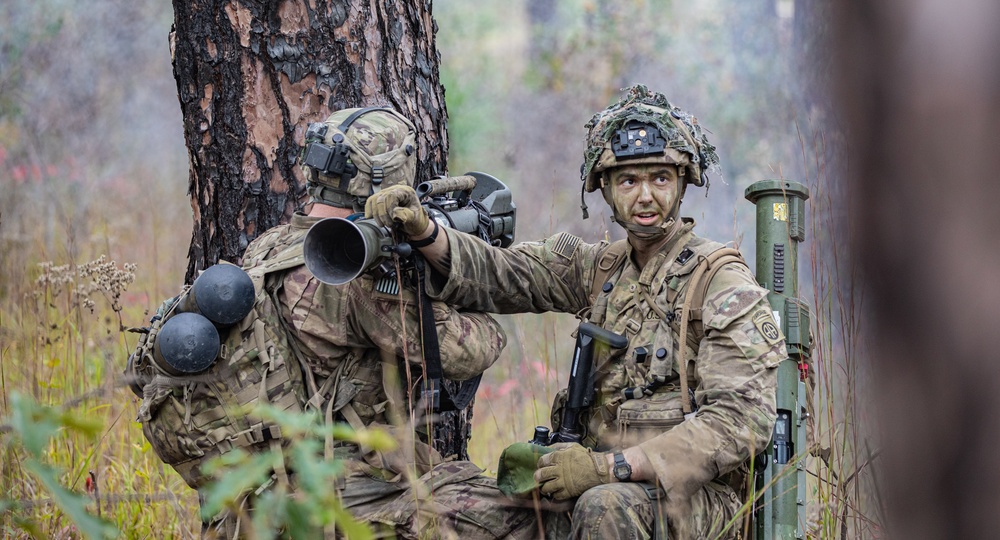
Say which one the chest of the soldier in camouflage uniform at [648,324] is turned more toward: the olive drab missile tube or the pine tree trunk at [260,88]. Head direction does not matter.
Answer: the pine tree trunk

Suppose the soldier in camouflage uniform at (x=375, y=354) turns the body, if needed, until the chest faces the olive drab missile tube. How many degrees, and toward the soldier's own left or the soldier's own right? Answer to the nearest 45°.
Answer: approximately 45° to the soldier's own right

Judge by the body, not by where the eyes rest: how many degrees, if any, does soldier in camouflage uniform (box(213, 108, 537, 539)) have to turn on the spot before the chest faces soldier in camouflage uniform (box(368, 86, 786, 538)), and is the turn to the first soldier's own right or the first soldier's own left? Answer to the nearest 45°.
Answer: approximately 45° to the first soldier's own right

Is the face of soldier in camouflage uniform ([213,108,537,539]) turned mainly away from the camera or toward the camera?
away from the camera

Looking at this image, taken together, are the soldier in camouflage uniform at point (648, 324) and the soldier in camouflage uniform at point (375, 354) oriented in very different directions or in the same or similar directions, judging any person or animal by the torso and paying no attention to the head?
very different directions

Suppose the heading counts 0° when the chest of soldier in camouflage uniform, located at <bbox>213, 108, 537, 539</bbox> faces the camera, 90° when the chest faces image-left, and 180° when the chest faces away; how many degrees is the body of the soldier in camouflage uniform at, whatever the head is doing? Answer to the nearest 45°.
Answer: approximately 225°
